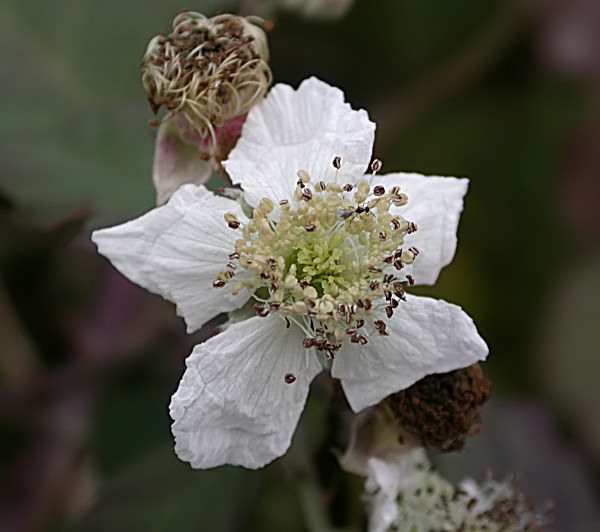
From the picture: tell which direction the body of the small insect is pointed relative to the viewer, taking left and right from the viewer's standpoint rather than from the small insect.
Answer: facing to the right of the viewer
